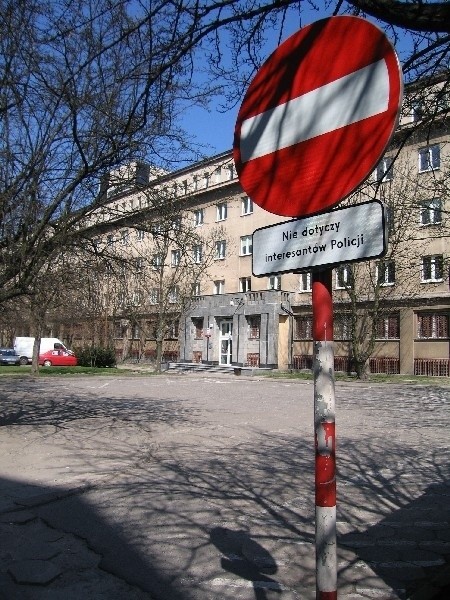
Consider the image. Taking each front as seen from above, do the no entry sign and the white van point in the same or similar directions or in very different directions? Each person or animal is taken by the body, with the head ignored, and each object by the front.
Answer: very different directions

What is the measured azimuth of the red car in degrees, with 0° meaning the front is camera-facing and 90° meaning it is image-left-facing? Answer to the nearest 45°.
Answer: approximately 270°

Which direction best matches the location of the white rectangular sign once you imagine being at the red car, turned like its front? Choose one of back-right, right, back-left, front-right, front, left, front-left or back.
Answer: right

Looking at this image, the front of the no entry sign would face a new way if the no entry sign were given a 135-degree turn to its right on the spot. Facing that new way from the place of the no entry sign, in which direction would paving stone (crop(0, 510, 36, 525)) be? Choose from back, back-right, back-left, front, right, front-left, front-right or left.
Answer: front-left

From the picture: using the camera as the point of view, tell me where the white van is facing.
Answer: facing to the right of the viewer

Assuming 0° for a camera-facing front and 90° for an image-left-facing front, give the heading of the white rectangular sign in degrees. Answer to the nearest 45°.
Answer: approximately 45°

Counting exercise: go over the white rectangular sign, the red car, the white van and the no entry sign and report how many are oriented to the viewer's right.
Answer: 2

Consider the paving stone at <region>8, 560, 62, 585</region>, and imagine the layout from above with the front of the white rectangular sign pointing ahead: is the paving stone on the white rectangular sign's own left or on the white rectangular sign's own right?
on the white rectangular sign's own right

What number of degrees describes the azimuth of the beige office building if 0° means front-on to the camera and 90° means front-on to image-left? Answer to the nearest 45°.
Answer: approximately 45°
